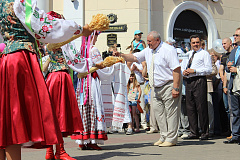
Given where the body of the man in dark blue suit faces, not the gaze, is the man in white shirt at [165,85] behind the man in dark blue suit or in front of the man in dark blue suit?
in front

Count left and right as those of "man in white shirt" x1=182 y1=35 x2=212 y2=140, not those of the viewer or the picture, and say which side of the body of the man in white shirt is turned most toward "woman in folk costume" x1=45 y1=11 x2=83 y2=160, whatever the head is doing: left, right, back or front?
front

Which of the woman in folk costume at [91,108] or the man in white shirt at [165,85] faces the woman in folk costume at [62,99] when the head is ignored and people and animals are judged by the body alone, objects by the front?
the man in white shirt

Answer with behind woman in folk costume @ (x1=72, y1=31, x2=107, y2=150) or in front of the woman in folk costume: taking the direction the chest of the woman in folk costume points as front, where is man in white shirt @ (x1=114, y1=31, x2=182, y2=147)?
in front

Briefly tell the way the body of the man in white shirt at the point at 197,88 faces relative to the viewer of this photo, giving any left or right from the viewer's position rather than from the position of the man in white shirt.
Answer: facing the viewer and to the left of the viewer

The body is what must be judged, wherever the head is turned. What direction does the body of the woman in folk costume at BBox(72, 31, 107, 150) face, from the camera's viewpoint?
to the viewer's right

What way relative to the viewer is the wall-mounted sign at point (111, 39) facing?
toward the camera

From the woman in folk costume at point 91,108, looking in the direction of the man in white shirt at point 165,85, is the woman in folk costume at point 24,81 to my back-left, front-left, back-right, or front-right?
back-right

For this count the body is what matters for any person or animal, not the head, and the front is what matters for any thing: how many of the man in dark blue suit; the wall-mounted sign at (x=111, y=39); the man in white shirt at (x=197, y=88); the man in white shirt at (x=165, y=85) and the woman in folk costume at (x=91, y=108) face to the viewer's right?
1

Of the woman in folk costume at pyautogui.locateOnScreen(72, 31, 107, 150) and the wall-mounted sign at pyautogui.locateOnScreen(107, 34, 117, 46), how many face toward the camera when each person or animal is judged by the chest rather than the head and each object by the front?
1

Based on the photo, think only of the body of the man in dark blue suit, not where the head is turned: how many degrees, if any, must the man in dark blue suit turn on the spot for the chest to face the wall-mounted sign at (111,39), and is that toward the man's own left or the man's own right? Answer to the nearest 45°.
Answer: approximately 90° to the man's own right

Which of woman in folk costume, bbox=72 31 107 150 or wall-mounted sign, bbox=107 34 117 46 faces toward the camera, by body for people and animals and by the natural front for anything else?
the wall-mounted sign

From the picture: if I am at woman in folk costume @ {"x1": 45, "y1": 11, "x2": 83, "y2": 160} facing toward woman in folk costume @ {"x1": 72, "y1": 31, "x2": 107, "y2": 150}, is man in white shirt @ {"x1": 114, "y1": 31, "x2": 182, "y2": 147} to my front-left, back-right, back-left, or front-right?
front-right
